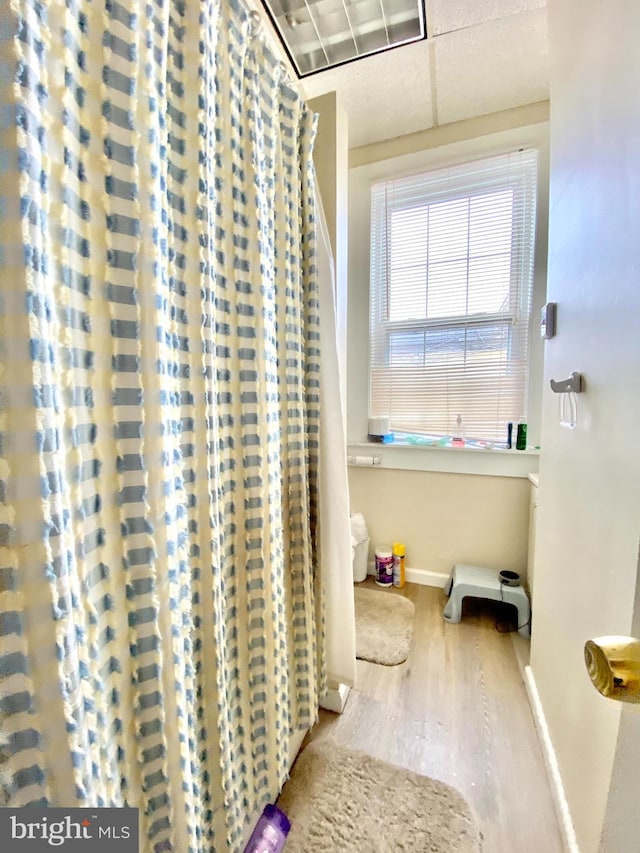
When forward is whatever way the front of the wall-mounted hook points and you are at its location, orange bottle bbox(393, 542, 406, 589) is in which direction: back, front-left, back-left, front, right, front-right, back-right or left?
front-right

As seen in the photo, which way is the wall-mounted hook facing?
to the viewer's left

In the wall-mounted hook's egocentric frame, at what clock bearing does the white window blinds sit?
The white window blinds is roughly at 2 o'clock from the wall-mounted hook.

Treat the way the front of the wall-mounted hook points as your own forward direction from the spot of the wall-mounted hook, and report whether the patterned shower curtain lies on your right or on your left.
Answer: on your left
